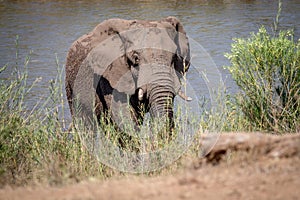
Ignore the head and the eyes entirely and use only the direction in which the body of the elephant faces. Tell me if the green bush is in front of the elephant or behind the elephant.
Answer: in front

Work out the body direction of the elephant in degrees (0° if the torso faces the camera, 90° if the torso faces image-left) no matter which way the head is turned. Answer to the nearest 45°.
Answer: approximately 315°
